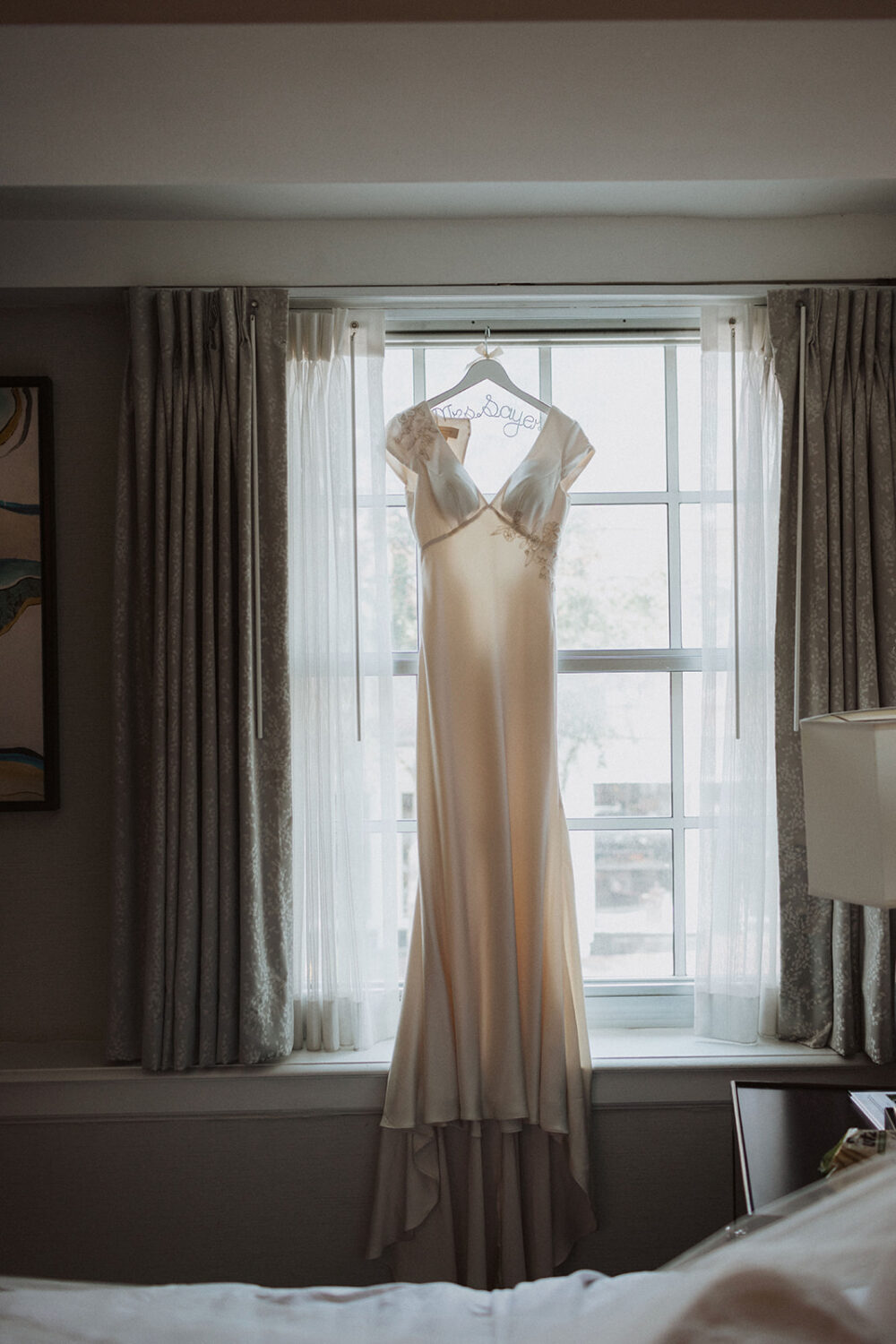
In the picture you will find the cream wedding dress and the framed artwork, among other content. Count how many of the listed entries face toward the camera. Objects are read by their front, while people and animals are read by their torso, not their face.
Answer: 2

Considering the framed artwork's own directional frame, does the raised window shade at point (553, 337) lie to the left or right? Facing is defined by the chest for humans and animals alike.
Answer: on its left

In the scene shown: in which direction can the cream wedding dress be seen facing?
toward the camera
